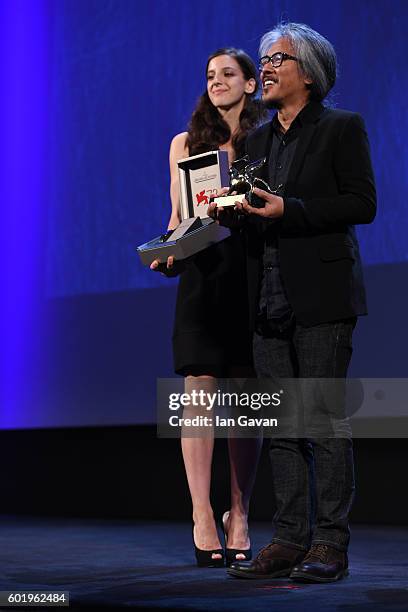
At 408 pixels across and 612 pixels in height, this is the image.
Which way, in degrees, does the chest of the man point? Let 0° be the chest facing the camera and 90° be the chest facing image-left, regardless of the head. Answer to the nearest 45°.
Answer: approximately 45°

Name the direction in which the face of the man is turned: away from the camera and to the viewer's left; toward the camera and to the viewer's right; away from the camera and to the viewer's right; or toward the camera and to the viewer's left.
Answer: toward the camera and to the viewer's left
